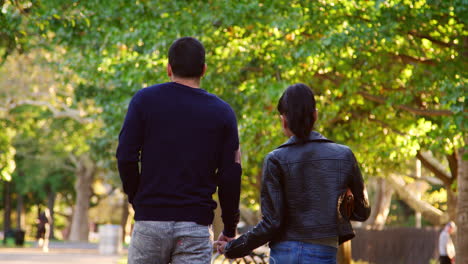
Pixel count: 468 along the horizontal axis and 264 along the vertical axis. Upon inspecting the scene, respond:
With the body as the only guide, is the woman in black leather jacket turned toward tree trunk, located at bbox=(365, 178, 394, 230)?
yes

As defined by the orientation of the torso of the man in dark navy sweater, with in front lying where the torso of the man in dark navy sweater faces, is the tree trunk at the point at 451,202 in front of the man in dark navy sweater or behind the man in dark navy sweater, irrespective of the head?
in front

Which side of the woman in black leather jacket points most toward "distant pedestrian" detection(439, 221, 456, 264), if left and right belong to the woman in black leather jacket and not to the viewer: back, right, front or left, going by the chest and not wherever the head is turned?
front

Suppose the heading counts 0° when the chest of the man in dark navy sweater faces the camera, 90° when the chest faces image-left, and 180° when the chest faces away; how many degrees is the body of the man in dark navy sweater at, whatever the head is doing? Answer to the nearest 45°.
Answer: approximately 180°

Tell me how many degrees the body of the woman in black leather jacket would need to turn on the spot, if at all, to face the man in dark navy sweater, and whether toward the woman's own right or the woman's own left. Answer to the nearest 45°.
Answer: approximately 90° to the woman's own left

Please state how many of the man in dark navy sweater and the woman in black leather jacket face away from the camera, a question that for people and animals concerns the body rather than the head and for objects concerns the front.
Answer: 2

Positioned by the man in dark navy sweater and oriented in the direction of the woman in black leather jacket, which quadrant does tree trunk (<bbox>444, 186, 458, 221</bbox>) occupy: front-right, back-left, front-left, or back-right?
front-left

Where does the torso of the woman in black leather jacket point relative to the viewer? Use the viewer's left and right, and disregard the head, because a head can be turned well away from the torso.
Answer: facing away from the viewer

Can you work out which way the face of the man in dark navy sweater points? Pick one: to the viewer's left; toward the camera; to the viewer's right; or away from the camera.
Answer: away from the camera

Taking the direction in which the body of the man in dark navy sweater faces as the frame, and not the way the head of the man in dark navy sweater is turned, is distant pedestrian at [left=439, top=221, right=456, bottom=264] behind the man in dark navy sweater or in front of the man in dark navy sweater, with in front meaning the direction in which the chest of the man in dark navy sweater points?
in front
